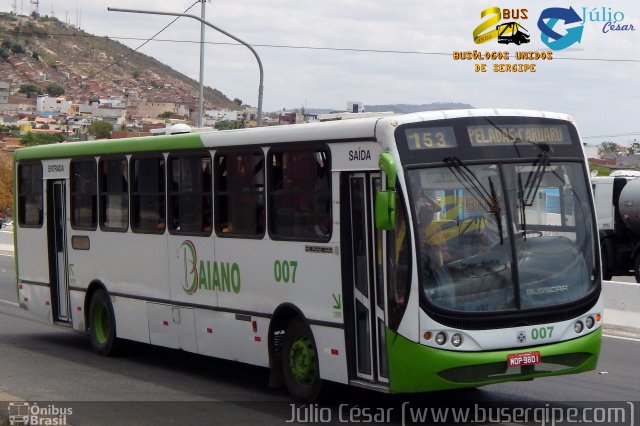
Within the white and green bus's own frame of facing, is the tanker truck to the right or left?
on its left

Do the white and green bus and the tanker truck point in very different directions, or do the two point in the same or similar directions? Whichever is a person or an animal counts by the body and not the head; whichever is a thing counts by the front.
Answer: very different directions

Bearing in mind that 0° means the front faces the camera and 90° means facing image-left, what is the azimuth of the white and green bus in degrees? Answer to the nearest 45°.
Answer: approximately 315°

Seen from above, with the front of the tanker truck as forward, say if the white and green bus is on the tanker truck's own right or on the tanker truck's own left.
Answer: on the tanker truck's own left
